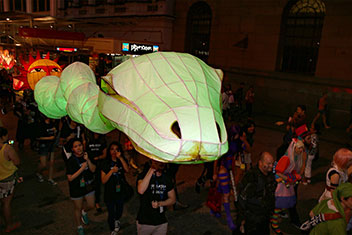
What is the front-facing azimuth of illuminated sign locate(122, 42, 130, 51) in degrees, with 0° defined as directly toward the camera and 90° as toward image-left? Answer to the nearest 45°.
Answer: approximately 0°

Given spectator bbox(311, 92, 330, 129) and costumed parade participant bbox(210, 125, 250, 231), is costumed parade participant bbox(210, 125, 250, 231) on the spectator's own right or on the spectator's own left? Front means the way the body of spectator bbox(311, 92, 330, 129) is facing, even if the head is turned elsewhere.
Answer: on the spectator's own right

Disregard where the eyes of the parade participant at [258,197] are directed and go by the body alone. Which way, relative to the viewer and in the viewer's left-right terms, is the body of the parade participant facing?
facing the viewer and to the right of the viewer

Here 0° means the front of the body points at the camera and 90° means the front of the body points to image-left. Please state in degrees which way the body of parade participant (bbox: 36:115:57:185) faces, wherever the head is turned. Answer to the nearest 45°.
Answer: approximately 315°

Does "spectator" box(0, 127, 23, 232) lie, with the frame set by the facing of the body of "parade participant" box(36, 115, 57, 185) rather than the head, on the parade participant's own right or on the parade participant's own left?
on the parade participant's own right

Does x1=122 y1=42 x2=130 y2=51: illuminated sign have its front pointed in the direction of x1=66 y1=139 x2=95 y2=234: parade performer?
yes

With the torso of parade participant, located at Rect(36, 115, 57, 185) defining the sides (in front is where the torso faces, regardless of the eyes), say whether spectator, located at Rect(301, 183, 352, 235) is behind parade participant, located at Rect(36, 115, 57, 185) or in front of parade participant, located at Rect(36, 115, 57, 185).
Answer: in front

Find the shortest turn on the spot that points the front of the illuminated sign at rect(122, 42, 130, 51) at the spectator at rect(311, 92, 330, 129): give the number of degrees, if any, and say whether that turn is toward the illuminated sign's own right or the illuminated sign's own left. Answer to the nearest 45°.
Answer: approximately 45° to the illuminated sign's own left

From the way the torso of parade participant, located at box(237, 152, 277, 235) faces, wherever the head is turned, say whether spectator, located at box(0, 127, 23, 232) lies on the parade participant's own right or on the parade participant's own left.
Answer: on the parade participant's own right
